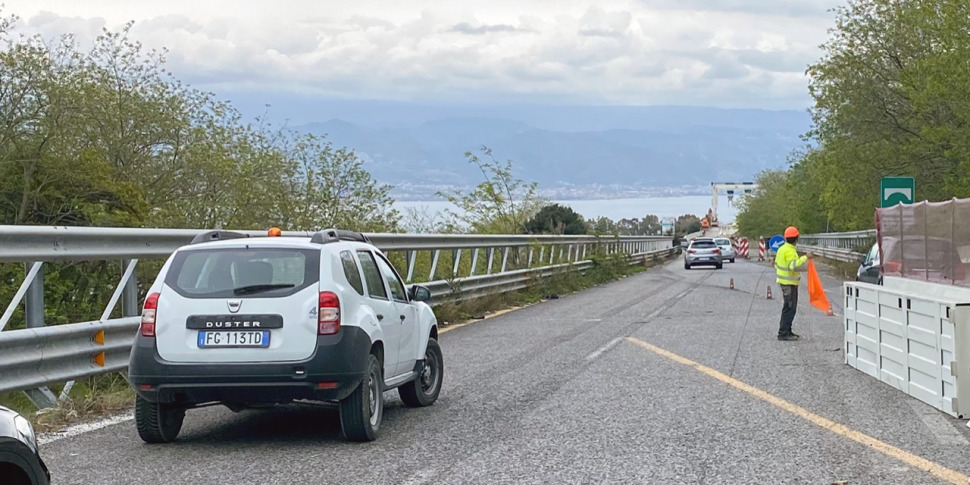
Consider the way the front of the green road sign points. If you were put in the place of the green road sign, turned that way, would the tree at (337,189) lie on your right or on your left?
on your right

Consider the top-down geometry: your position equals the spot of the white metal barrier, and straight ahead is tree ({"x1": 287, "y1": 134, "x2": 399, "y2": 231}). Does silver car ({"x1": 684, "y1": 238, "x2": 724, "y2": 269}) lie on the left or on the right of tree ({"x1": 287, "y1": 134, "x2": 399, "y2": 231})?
right

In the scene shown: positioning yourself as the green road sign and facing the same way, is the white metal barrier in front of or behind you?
in front

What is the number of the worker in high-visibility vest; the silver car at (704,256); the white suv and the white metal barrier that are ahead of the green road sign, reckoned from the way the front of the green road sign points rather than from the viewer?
3

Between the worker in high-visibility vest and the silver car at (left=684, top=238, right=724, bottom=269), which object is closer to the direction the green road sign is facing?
the worker in high-visibility vest

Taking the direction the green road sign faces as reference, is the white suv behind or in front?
in front

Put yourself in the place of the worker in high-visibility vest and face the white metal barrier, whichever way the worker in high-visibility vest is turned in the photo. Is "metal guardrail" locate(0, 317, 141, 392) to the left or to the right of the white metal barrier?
right

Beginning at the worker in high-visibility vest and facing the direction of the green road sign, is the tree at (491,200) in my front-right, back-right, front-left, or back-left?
front-left

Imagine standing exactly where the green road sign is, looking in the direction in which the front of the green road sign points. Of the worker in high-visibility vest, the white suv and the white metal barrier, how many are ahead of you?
3

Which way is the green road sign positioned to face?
toward the camera

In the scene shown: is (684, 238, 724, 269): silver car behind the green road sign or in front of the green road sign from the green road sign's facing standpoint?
behind
